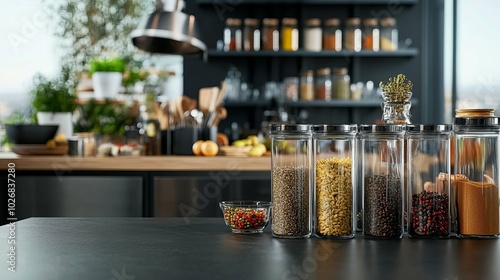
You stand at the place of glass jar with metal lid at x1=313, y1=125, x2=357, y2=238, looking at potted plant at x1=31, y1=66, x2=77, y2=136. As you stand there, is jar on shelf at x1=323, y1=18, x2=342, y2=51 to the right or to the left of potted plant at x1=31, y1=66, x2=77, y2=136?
right

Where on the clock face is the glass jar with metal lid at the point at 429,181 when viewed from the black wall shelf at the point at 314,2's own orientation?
The glass jar with metal lid is roughly at 12 o'clock from the black wall shelf.

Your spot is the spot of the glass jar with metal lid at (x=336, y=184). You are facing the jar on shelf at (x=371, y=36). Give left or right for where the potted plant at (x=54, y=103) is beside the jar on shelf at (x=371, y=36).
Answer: left

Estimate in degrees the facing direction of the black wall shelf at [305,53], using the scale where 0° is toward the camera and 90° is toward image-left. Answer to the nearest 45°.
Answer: approximately 0°

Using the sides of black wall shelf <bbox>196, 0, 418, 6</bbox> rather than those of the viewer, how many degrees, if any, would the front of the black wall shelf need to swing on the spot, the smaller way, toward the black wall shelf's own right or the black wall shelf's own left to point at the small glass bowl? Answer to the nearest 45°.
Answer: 0° — it already faces it

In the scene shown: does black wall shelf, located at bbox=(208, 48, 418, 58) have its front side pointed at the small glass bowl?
yes

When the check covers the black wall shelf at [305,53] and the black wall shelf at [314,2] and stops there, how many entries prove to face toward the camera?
2
